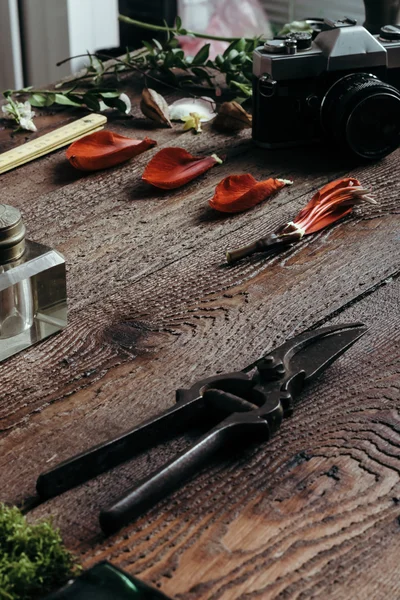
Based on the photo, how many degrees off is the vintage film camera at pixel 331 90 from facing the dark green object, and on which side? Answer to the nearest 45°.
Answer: approximately 45° to its right

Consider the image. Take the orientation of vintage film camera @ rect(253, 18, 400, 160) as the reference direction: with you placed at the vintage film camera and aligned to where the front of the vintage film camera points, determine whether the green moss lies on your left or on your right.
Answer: on your right

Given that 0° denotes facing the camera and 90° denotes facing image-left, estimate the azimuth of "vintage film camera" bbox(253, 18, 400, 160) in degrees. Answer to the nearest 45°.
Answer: approximately 315°
